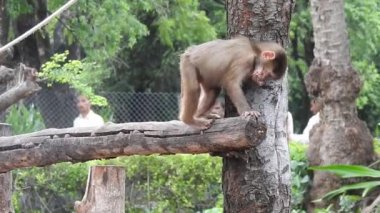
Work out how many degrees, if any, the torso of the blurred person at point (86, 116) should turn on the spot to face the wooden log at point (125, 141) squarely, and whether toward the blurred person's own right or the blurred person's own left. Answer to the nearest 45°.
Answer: approximately 45° to the blurred person's own left

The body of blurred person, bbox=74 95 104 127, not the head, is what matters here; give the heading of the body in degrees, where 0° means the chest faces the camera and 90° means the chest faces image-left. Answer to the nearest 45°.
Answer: approximately 45°

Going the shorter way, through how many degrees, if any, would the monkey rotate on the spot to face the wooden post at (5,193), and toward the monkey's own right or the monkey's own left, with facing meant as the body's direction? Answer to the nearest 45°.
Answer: approximately 135° to the monkey's own left

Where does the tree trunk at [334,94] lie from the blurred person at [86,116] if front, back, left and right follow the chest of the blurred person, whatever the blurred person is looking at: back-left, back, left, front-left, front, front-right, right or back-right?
left

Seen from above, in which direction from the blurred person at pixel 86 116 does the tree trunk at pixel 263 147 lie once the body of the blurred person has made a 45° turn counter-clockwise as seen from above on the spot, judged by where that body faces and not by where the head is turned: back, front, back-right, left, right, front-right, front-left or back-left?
front

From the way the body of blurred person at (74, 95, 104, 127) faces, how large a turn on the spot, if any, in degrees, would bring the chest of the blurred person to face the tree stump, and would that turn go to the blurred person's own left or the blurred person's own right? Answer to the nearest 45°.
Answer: approximately 45° to the blurred person's own left

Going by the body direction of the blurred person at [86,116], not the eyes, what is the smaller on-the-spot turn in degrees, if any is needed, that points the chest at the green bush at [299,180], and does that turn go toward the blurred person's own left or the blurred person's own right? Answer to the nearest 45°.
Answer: approximately 90° to the blurred person's own left

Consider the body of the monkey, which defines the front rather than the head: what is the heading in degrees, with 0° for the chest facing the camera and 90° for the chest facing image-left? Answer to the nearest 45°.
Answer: approximately 270°

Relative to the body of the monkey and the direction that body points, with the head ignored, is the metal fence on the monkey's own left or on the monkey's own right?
on the monkey's own left

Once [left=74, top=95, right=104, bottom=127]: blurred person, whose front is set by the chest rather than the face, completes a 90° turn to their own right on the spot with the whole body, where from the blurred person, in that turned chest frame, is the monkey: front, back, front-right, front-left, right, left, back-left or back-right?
back-left

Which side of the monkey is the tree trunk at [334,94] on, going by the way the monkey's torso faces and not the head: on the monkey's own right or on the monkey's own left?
on the monkey's own left
